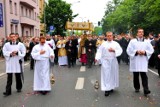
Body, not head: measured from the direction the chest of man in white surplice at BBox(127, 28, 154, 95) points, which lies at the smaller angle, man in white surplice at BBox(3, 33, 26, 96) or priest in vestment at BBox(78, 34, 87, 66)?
the man in white surplice at BBox(3, 33, 26, 96)

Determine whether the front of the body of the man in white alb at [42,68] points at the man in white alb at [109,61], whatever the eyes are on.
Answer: no

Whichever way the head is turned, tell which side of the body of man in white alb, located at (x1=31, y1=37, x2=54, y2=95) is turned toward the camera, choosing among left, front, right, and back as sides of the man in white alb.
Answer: front

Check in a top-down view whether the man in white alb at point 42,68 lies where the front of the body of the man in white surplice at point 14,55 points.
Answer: no

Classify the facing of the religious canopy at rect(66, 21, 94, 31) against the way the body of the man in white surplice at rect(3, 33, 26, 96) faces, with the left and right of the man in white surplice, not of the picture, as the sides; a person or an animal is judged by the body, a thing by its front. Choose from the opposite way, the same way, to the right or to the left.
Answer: the same way

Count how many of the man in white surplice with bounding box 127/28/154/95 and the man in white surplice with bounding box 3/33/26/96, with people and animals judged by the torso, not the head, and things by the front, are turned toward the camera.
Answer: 2

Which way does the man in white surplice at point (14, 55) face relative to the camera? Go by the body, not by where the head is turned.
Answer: toward the camera

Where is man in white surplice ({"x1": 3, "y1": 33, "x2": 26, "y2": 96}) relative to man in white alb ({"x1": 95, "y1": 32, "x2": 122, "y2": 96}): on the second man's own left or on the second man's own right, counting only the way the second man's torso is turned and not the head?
on the second man's own right

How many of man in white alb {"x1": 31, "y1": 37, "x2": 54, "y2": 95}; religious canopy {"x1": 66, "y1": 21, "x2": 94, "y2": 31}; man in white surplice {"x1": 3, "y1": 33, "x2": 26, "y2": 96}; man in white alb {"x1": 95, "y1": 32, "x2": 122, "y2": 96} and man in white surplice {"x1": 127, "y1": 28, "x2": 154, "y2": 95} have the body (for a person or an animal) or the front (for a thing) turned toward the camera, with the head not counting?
5

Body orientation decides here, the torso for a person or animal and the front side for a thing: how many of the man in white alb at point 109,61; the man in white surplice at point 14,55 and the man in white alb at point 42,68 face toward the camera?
3

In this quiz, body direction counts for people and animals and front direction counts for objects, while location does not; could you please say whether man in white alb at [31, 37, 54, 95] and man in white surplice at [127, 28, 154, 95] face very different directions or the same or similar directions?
same or similar directions

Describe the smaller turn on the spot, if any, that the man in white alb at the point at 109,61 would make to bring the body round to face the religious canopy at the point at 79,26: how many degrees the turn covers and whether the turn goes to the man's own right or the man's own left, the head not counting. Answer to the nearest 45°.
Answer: approximately 180°

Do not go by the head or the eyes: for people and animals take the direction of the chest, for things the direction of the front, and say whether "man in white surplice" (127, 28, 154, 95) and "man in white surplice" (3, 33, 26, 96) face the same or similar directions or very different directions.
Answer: same or similar directions

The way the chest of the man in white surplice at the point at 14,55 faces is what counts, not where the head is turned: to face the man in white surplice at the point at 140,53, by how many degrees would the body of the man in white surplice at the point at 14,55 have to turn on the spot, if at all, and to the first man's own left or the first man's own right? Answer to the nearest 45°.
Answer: approximately 90° to the first man's own left

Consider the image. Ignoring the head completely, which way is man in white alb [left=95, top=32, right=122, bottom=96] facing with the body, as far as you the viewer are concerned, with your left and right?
facing the viewer

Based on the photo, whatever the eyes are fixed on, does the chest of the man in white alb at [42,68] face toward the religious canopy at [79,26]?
no

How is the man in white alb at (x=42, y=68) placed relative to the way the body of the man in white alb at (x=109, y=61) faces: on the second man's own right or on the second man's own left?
on the second man's own right
